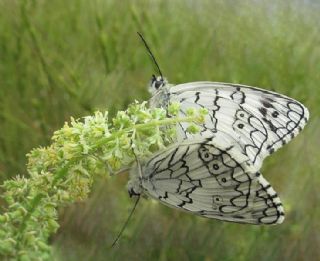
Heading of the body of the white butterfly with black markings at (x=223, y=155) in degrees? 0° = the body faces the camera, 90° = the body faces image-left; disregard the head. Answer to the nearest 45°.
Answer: approximately 90°
